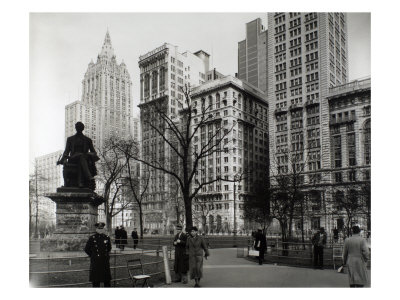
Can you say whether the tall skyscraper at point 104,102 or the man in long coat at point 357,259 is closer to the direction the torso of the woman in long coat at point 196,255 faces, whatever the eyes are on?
the man in long coat

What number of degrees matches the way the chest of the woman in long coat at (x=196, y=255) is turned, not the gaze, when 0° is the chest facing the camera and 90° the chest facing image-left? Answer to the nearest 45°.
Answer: approximately 0°

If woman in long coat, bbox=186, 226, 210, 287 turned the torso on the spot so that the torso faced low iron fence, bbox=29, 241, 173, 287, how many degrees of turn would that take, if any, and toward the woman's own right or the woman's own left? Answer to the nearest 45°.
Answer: approximately 90° to the woman's own right
